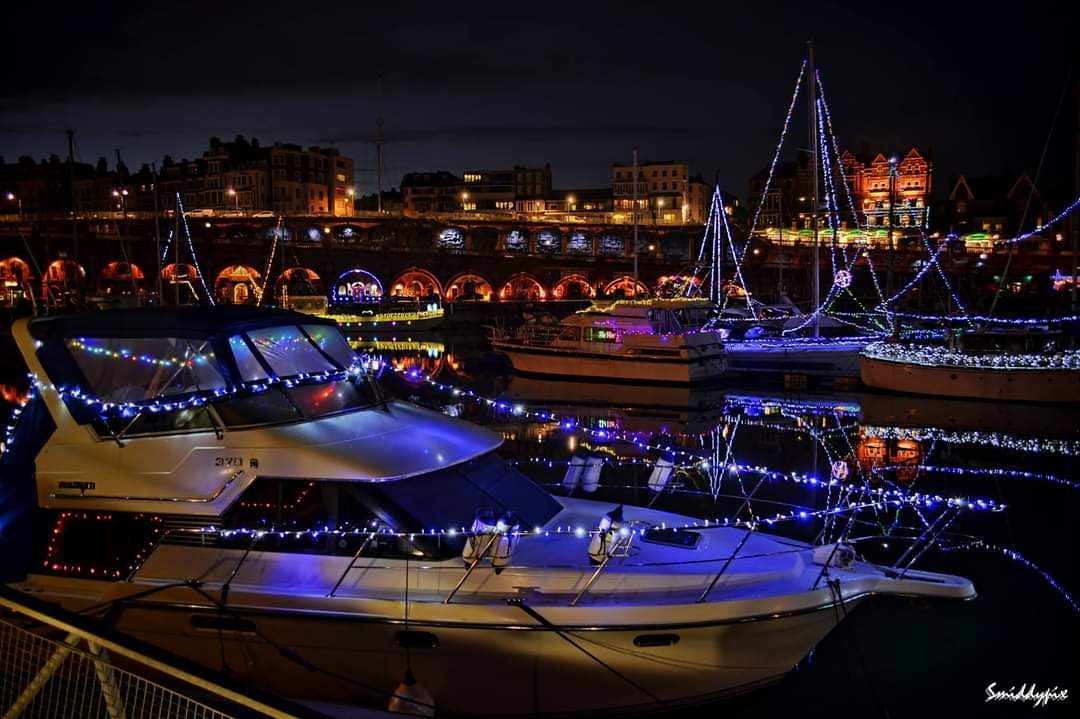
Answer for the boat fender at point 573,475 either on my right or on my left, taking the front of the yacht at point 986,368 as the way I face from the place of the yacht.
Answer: on my left

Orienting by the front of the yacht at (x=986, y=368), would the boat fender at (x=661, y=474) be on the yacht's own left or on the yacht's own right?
on the yacht's own left

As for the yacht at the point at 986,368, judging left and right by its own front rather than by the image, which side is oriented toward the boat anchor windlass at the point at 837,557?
left

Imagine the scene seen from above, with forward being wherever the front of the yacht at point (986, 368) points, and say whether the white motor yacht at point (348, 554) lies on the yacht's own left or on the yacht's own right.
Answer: on the yacht's own left

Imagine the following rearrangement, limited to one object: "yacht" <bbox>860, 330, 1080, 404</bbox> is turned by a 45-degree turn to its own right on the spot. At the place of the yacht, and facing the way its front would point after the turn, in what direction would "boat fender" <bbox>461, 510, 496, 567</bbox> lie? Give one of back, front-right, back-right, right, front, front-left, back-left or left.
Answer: back-left

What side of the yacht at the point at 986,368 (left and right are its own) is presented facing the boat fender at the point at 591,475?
left

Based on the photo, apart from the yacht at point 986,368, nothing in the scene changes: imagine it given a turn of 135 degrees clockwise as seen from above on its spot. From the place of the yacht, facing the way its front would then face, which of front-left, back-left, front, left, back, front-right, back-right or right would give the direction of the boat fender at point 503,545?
back-right

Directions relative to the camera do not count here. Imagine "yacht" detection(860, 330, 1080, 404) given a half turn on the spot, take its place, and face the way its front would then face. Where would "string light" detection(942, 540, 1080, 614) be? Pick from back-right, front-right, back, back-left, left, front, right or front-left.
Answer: right

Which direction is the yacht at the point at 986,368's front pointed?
to the viewer's left

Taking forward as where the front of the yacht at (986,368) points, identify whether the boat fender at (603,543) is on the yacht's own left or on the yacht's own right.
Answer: on the yacht's own left

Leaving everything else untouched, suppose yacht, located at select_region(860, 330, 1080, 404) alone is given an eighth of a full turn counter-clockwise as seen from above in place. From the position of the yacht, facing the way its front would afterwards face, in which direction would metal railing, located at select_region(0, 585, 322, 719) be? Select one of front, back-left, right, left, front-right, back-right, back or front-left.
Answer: front-left

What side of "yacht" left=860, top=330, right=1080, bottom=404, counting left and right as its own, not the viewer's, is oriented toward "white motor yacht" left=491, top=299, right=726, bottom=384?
front
